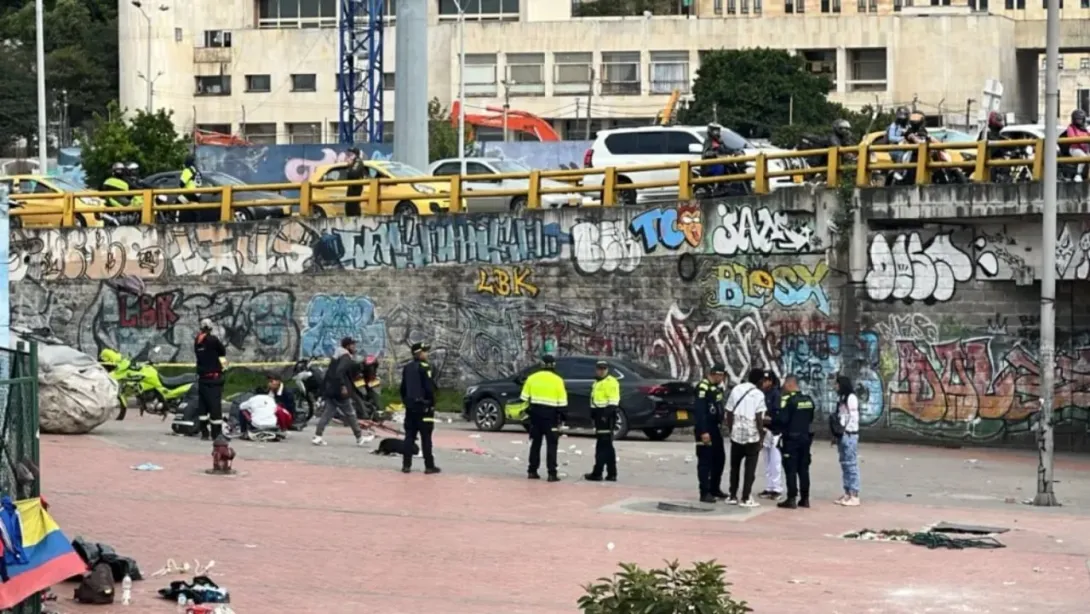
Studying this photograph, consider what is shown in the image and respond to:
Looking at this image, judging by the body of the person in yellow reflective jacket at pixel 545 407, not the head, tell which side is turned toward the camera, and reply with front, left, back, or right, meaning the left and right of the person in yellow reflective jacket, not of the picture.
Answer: back

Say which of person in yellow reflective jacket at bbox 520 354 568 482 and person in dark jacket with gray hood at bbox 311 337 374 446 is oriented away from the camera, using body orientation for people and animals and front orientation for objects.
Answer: the person in yellow reflective jacket

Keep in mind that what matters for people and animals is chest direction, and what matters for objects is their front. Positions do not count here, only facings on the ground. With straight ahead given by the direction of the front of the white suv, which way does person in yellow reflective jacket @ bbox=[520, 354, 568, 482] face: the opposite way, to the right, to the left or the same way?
to the left

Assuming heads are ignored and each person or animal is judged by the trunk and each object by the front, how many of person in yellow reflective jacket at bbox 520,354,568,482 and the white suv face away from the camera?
1

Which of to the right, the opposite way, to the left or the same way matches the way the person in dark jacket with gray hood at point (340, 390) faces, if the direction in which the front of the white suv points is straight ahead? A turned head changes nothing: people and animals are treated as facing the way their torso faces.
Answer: the same way
